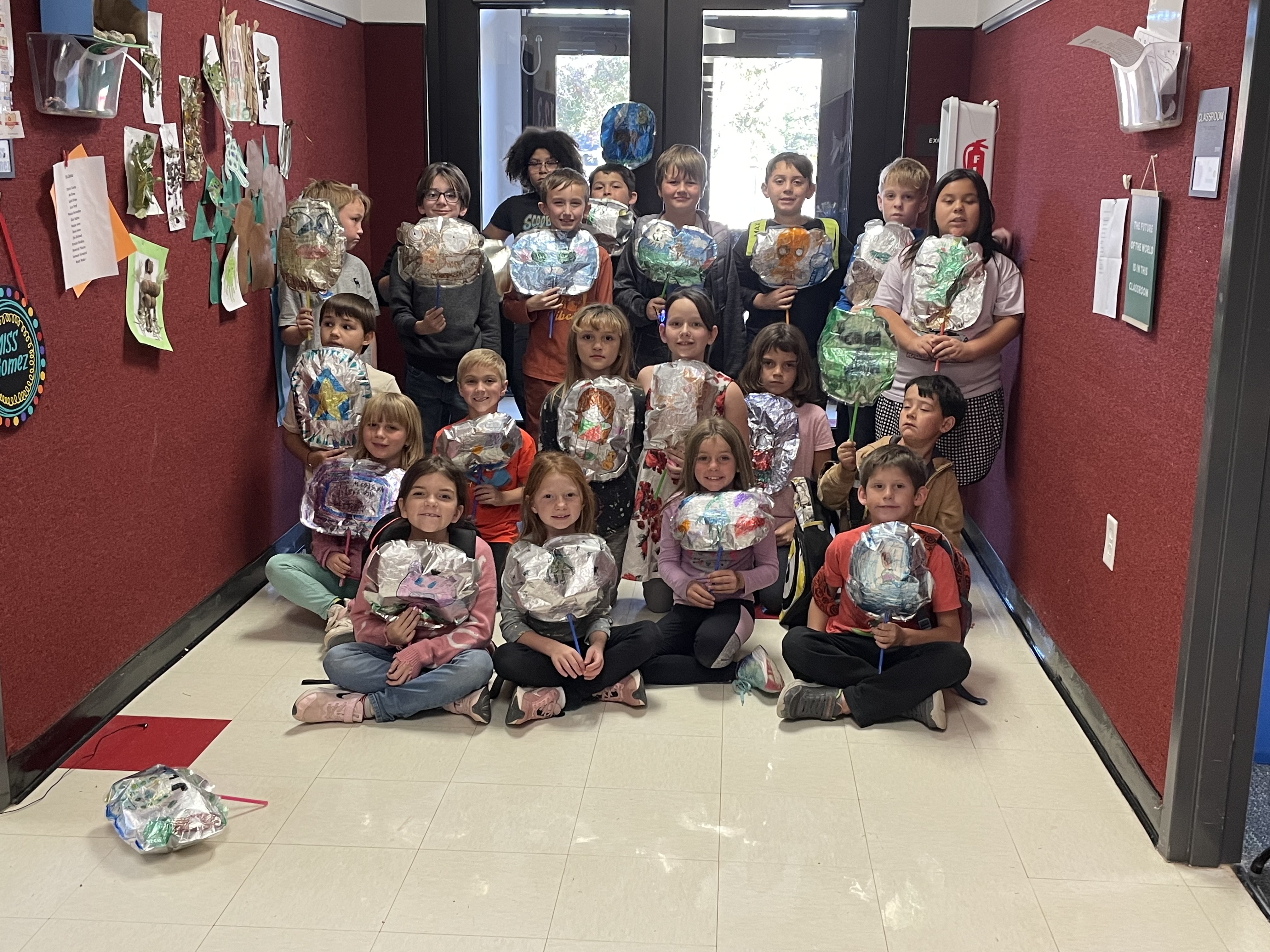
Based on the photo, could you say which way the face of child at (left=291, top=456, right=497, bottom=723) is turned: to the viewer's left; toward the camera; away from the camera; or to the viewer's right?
toward the camera

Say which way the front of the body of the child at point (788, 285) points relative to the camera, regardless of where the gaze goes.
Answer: toward the camera

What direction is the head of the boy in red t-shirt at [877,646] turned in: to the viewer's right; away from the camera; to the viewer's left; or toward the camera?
toward the camera

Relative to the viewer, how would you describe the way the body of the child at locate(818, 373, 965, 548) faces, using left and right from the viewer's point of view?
facing the viewer and to the left of the viewer

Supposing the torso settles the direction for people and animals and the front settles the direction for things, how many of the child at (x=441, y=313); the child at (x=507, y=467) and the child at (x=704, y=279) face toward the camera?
3

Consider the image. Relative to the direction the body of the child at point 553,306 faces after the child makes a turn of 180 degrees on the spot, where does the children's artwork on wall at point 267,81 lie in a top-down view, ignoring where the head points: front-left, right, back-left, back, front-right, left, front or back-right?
left

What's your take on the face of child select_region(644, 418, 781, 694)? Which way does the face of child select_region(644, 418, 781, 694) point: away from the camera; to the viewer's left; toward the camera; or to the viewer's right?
toward the camera

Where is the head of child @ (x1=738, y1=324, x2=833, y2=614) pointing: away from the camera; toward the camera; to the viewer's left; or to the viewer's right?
toward the camera

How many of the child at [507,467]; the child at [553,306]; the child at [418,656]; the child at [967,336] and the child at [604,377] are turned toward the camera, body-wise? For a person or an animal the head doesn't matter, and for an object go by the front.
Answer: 5

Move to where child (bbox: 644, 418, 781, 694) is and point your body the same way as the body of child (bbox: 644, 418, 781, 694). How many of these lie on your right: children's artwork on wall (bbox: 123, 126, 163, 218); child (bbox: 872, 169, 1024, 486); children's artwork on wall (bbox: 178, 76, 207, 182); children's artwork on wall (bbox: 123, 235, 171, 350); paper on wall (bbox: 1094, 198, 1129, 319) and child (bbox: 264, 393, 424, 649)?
4

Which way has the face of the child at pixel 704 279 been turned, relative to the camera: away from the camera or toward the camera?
toward the camera

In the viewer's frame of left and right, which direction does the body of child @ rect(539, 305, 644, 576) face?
facing the viewer

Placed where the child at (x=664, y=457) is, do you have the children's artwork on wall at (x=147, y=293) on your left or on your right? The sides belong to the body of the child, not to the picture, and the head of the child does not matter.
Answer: on your right

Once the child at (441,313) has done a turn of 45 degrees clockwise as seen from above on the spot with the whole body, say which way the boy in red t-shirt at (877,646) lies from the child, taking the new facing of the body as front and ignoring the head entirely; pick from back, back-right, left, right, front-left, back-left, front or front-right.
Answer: left

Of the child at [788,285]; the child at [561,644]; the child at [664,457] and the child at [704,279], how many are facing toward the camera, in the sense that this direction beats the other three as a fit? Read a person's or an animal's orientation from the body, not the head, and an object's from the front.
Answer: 4

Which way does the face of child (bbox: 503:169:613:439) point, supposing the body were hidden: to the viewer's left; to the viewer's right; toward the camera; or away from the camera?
toward the camera
